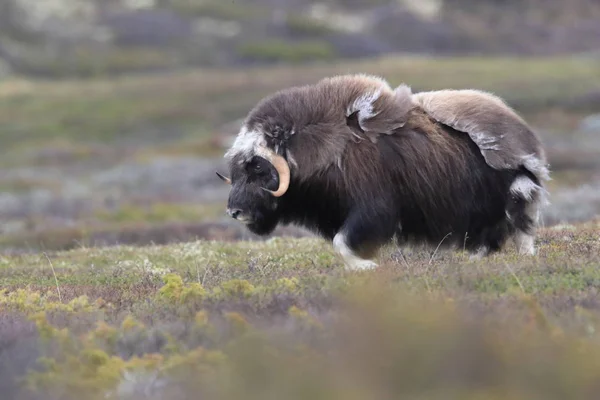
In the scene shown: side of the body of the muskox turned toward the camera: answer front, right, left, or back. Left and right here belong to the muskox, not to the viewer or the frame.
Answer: left
